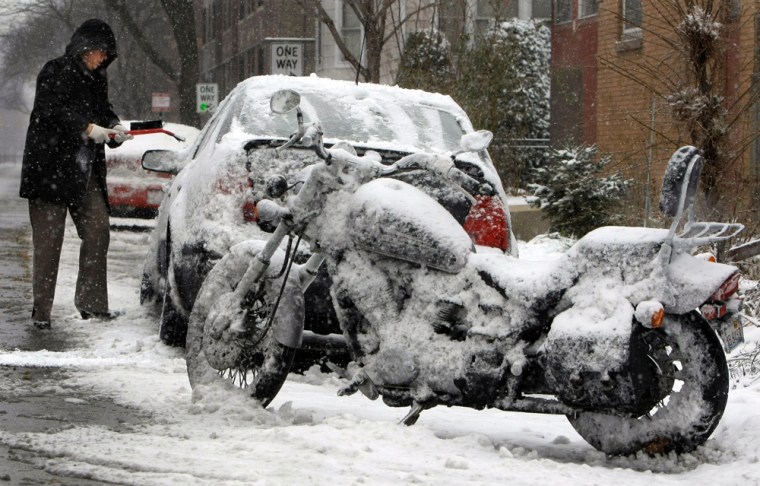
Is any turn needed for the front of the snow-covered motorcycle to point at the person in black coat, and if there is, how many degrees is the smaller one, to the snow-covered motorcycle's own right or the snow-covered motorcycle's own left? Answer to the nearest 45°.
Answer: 0° — it already faces them

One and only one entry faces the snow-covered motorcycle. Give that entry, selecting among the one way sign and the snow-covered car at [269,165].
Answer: the one way sign

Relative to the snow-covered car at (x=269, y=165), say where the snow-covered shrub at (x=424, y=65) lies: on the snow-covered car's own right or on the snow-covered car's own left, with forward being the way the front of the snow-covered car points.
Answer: on the snow-covered car's own right

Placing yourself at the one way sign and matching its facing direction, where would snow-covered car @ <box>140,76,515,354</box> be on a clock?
The snow-covered car is roughly at 12 o'clock from the one way sign.

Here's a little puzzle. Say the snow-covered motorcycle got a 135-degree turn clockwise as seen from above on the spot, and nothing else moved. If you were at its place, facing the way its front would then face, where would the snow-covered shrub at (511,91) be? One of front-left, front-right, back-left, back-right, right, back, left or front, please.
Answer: left

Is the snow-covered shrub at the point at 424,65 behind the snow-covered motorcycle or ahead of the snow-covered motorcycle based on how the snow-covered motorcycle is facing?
ahead

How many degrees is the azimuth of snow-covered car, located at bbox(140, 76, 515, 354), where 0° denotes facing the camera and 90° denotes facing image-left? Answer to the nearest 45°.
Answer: approximately 135°

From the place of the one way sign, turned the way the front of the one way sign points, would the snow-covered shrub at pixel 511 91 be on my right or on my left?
on my left

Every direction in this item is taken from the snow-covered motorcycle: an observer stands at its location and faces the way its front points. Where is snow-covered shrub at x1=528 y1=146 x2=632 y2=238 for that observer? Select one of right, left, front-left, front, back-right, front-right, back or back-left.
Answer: front-right

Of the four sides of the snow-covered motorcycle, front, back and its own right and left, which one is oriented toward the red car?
front

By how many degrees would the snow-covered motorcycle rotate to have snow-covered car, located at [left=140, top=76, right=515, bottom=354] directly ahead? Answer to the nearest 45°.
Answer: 0° — it already faces it

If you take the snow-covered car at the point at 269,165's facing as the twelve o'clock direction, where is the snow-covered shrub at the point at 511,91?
The snow-covered shrub is roughly at 2 o'clock from the snow-covered car.

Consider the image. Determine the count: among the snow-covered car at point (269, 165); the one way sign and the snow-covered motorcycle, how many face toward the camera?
1

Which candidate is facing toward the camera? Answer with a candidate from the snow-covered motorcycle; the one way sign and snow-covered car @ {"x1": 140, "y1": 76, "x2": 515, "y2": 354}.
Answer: the one way sign

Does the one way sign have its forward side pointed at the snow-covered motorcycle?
yes

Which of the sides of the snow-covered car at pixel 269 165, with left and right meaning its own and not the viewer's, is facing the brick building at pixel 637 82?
right
